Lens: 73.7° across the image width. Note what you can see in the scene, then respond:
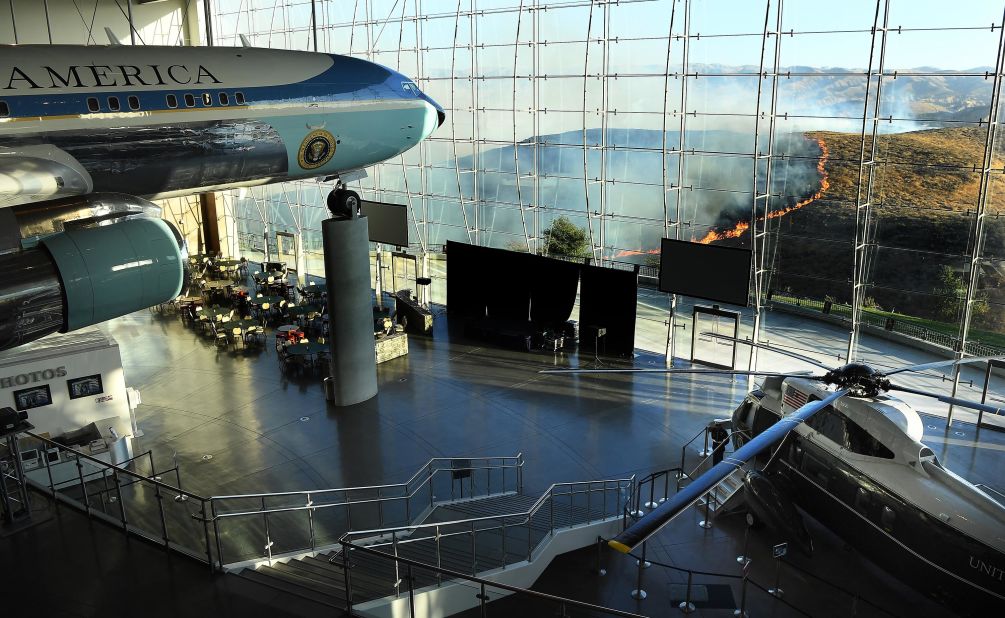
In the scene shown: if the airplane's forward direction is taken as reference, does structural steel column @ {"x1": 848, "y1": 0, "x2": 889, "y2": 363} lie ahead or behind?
ahead

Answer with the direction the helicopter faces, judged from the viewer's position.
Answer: facing away from the viewer and to the left of the viewer

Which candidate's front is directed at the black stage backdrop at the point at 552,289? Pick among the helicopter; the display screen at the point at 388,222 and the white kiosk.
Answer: the helicopter

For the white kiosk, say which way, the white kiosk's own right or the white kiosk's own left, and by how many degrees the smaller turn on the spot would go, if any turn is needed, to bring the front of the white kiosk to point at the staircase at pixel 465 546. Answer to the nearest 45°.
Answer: approximately 45° to the white kiosk's own left

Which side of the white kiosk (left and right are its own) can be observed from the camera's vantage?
front

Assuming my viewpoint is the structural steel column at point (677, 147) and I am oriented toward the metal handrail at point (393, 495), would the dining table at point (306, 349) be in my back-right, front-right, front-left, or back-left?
front-right

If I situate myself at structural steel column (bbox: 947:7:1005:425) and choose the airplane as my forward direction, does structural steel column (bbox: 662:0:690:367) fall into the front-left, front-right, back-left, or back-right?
front-right

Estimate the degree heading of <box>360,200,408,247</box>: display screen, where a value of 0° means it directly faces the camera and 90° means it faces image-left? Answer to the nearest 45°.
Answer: approximately 45°

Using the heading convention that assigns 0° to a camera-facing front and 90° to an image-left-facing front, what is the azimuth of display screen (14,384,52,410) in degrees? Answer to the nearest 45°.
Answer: approximately 0°

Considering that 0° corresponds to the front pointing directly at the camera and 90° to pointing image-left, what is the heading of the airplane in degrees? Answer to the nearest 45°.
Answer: approximately 225°

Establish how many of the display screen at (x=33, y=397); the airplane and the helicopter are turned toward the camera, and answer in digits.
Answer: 1

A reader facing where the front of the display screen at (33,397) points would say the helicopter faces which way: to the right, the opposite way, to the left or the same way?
the opposite way

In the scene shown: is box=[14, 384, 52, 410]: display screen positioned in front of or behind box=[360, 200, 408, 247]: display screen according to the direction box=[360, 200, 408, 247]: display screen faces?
in front

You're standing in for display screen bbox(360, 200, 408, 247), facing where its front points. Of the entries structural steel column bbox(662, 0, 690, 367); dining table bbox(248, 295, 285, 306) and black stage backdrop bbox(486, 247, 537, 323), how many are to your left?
2

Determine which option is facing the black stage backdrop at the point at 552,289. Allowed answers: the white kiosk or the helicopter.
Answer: the helicopter

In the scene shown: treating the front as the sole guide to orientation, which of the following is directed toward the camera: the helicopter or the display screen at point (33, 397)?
the display screen

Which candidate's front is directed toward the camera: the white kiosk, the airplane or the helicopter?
the white kiosk
